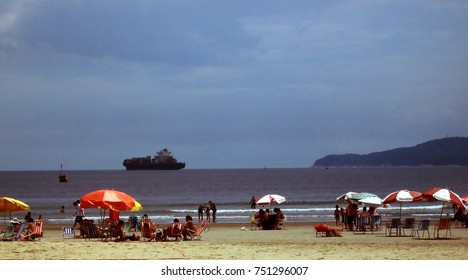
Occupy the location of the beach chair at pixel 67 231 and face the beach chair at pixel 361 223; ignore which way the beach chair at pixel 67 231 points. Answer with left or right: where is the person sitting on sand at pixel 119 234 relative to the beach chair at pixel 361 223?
right

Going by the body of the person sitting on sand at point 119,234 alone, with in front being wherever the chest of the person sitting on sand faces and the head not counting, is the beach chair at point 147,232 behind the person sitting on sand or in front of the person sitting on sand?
in front

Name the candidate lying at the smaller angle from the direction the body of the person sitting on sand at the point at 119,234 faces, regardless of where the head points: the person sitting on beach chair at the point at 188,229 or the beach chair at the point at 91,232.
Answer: the person sitting on beach chair

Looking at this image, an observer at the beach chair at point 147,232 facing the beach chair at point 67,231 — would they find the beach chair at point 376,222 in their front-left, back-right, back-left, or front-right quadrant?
back-right
